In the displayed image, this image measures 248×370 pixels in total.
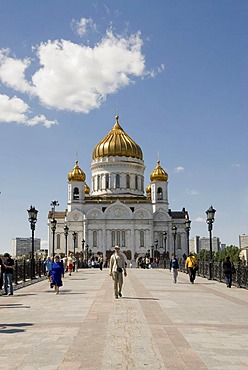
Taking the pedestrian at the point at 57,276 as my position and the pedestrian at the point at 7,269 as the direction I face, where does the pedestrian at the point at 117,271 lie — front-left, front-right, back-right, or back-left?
back-left

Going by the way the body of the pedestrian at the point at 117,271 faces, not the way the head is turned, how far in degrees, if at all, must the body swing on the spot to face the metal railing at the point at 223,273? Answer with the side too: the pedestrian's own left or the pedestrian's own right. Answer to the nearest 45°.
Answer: approximately 135° to the pedestrian's own left

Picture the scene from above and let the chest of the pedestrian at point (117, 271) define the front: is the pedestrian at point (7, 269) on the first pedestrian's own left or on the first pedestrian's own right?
on the first pedestrian's own right

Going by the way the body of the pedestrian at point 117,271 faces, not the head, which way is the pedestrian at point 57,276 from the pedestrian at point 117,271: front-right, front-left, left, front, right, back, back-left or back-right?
back-right

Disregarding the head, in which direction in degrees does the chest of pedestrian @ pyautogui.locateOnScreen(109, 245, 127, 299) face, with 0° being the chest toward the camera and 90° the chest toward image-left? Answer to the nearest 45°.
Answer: approximately 0°

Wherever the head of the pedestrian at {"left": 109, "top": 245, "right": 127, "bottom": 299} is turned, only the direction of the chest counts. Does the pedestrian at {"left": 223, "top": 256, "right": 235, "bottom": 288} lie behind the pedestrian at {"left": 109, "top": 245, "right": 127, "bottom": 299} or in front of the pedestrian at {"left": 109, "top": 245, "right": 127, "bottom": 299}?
behind
